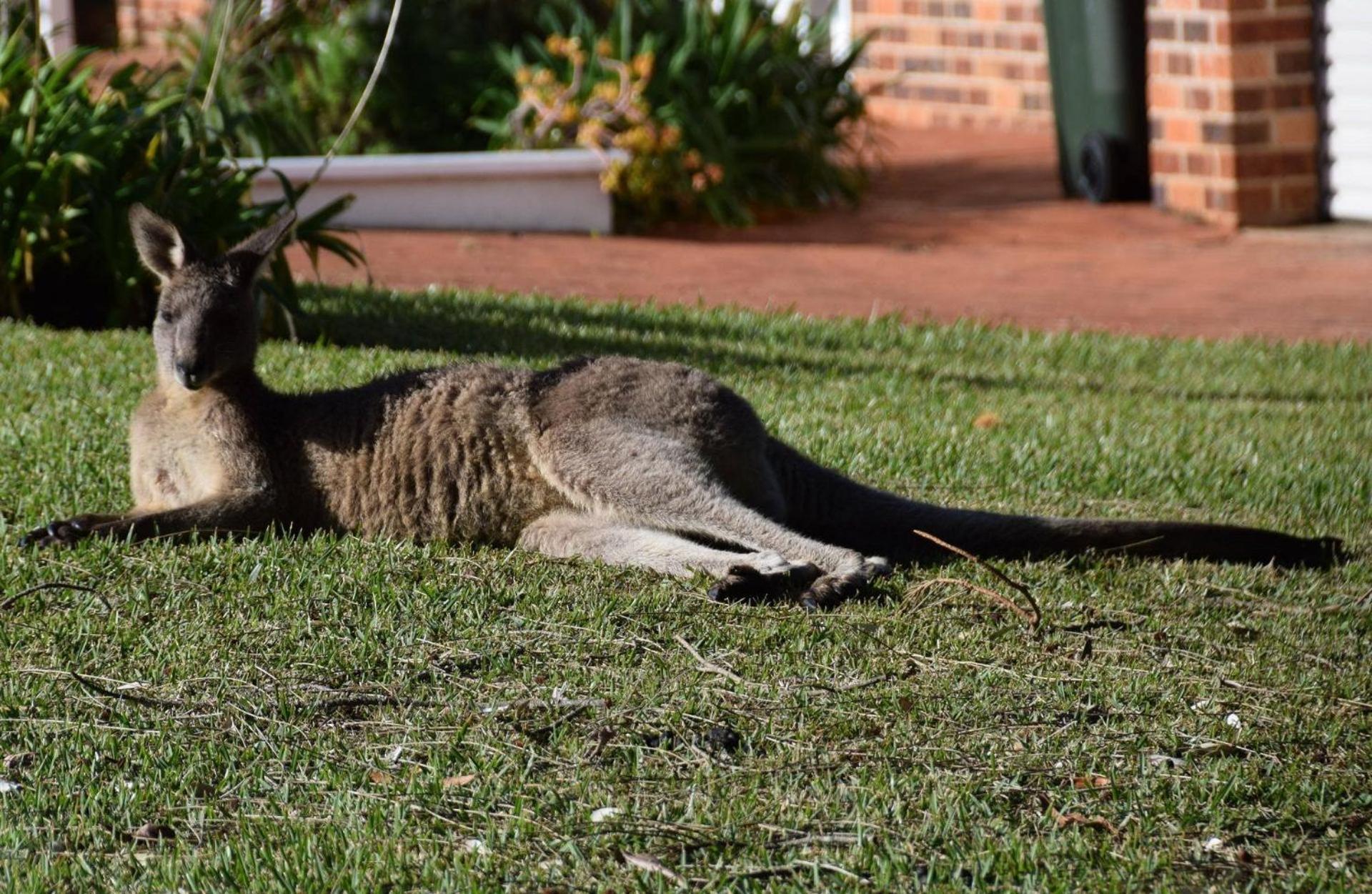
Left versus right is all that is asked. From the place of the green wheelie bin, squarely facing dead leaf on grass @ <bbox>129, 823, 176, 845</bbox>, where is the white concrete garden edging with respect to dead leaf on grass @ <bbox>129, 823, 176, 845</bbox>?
right

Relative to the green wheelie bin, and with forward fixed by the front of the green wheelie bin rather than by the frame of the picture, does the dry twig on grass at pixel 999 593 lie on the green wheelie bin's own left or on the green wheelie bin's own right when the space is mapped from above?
on the green wheelie bin's own left

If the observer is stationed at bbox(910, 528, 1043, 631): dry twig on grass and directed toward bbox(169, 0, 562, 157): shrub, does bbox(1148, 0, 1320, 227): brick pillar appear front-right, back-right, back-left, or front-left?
front-right

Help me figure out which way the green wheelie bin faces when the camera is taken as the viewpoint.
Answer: facing away from the viewer and to the left of the viewer

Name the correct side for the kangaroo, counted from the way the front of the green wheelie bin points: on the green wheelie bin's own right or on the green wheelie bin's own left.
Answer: on the green wheelie bin's own left

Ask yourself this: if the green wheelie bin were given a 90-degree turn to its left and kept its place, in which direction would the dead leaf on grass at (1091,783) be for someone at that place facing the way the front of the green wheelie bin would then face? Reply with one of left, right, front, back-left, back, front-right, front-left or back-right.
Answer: front-left

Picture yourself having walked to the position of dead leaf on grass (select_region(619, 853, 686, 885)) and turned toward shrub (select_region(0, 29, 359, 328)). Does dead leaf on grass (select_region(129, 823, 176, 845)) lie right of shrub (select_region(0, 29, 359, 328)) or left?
left

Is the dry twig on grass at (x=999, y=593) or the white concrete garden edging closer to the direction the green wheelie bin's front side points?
the white concrete garden edging

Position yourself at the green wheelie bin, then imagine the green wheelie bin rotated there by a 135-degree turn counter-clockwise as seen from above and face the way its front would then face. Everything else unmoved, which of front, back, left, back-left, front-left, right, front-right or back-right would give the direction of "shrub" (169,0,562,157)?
right

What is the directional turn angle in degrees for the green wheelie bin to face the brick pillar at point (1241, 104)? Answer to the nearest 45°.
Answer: approximately 180°

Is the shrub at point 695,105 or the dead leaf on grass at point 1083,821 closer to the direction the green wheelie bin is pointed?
the shrub

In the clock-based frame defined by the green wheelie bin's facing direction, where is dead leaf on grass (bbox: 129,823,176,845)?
The dead leaf on grass is roughly at 8 o'clock from the green wheelie bin.
